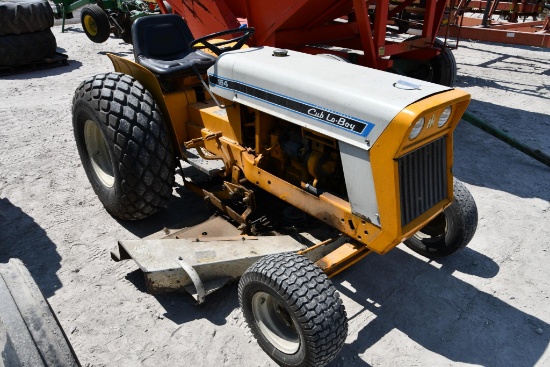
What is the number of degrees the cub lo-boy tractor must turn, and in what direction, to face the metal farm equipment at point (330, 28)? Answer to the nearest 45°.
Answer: approximately 135° to its left

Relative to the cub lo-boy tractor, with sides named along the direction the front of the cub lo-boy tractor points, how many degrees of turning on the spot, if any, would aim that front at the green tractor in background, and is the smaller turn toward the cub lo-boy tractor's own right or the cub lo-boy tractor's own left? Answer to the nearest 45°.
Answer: approximately 135° to the cub lo-boy tractor's own left

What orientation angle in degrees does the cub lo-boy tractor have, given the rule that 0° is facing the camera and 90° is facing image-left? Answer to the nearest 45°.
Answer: approximately 315°
